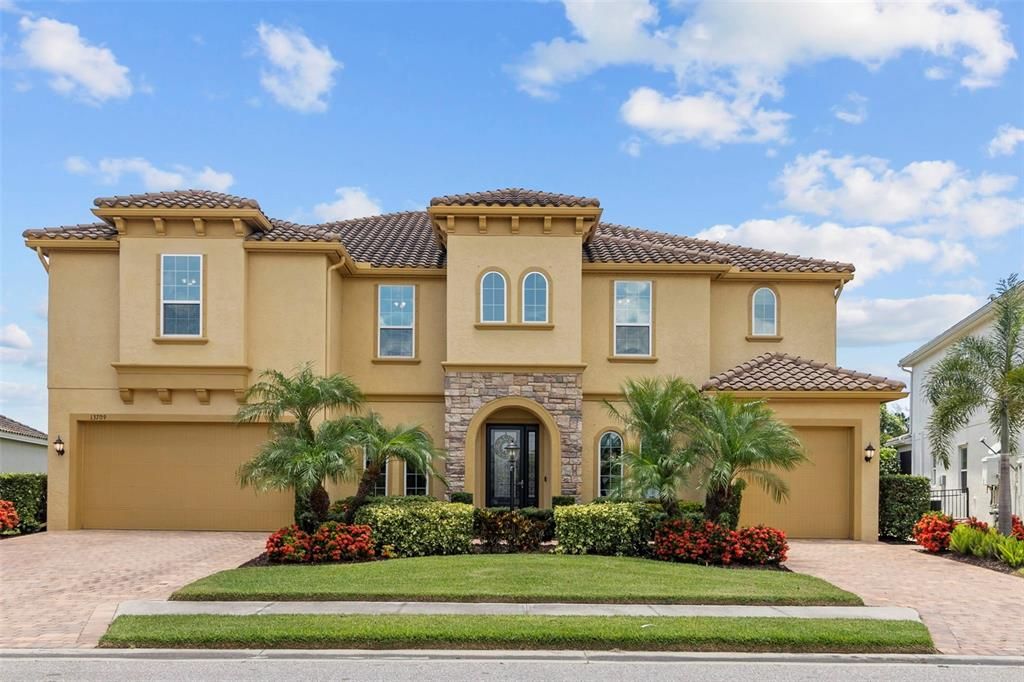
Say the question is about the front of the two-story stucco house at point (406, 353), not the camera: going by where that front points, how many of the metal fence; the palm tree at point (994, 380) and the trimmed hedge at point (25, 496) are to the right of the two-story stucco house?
1

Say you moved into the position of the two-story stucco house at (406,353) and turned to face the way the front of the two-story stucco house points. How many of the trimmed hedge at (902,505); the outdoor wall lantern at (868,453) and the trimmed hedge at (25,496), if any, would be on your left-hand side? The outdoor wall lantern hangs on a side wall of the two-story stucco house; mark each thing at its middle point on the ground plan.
2

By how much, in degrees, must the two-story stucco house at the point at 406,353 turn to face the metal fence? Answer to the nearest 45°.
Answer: approximately 135° to its left

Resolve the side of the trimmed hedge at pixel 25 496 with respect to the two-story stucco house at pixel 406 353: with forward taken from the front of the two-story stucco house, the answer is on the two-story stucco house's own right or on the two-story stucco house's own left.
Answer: on the two-story stucco house's own right

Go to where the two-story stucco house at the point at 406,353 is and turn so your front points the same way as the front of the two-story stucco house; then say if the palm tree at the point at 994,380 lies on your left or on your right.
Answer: on your left

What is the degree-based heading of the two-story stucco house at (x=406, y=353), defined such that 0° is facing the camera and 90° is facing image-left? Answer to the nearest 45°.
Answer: approximately 0°

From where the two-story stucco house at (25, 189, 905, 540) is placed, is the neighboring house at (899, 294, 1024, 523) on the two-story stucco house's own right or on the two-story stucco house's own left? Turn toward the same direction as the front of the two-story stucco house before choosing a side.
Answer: on the two-story stucco house's own left

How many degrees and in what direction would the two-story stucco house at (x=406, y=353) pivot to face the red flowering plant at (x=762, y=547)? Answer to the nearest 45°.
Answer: approximately 45° to its left

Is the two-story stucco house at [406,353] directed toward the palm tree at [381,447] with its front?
yes

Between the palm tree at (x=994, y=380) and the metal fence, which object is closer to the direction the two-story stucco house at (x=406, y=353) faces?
the palm tree
